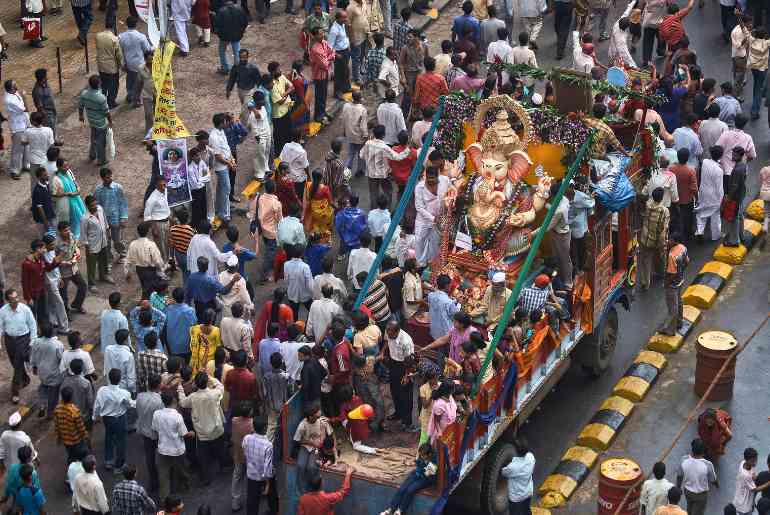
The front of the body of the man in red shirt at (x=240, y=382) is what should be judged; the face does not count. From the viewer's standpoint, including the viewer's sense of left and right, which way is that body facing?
facing away from the viewer

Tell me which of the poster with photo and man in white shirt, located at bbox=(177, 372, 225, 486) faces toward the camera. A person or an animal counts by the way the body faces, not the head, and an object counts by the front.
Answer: the poster with photo

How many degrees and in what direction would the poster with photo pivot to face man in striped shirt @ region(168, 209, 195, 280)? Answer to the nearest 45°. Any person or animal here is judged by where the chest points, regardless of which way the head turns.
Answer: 0° — it already faces them

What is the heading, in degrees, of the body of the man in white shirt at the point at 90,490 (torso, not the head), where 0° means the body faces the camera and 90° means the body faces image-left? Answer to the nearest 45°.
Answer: approximately 225°

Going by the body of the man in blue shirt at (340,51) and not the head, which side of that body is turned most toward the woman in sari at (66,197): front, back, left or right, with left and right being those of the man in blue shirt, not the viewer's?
right

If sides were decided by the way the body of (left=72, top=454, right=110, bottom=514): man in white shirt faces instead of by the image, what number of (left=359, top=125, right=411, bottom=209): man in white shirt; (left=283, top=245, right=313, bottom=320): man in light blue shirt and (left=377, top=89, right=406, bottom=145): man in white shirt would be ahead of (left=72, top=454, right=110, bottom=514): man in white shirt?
3

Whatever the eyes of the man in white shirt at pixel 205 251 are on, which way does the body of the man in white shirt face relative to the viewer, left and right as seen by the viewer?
facing away from the viewer and to the right of the viewer

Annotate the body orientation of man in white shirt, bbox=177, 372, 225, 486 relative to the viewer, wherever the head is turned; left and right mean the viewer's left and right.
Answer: facing away from the viewer
